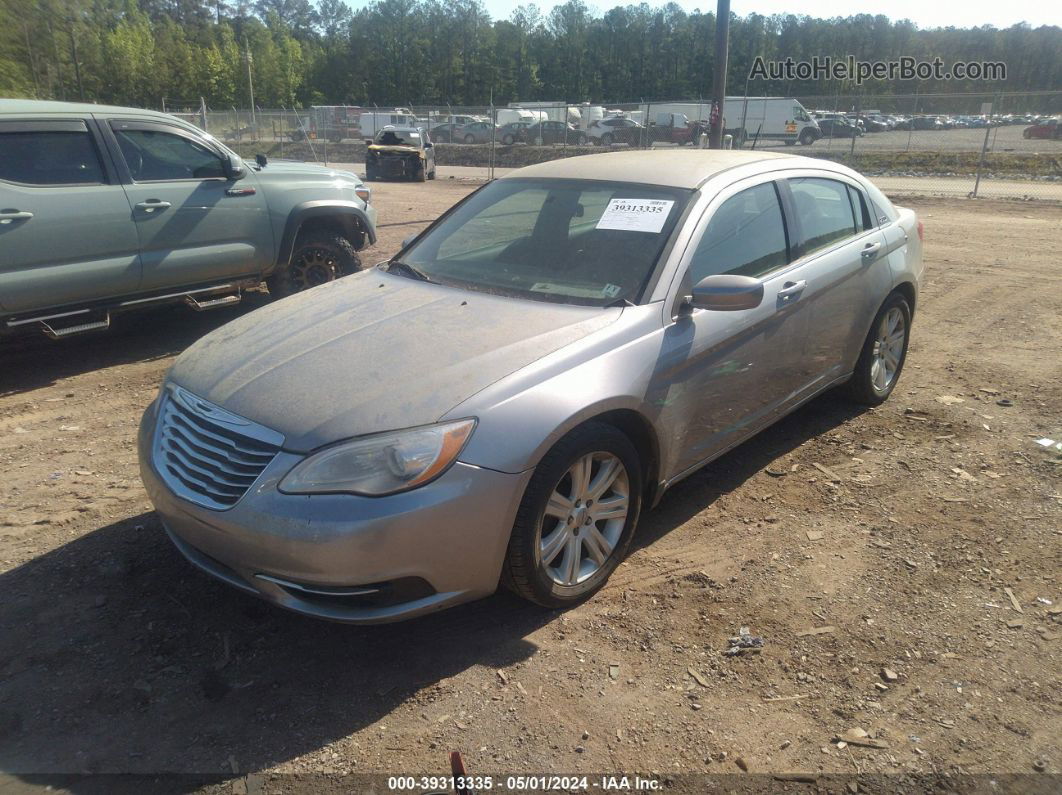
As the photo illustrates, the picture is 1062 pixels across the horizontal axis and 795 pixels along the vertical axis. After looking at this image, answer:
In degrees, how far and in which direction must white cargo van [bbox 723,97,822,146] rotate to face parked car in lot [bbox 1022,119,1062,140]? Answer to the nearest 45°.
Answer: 0° — it already faces it

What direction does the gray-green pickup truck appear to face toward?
to the viewer's right

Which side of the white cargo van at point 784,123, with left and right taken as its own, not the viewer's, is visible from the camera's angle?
right
